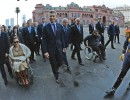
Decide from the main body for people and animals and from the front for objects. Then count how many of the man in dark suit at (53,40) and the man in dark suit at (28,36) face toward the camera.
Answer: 2

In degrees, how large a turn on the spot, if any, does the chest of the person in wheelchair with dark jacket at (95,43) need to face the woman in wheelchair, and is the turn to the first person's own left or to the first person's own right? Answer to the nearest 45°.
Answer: approximately 90° to the first person's own right

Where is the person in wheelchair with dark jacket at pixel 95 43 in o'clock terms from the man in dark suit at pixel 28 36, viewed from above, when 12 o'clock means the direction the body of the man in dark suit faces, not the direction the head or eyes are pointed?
The person in wheelchair with dark jacket is roughly at 9 o'clock from the man in dark suit.

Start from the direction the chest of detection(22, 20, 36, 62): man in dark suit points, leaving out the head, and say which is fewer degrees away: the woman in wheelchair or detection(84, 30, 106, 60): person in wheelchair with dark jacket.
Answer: the woman in wheelchair

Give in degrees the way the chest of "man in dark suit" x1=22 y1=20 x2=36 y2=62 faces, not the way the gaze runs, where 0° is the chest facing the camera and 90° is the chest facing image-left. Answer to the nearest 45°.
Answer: approximately 0°

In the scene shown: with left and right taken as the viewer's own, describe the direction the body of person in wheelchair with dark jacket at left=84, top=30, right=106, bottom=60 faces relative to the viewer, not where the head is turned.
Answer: facing the viewer and to the right of the viewer

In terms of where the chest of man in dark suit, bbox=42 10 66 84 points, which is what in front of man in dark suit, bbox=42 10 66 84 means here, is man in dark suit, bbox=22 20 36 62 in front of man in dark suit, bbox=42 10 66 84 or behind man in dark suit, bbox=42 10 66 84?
behind

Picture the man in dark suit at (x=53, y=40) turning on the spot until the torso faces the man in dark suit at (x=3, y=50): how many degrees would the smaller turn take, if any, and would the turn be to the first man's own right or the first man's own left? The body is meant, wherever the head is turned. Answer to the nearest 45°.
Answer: approximately 135° to the first man's own right

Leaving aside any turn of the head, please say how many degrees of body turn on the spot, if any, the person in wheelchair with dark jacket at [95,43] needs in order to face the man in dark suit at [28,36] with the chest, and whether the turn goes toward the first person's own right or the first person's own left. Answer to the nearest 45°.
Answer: approximately 135° to the first person's own right

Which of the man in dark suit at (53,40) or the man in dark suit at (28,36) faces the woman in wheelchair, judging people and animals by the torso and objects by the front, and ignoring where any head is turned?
the man in dark suit at (28,36)

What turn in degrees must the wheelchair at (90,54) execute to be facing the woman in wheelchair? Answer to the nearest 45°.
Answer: approximately 90° to its right

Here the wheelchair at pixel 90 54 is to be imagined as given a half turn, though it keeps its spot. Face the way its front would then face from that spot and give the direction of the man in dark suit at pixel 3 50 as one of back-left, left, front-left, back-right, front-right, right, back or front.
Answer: left

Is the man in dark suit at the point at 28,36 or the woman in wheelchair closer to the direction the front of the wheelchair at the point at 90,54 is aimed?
the woman in wheelchair

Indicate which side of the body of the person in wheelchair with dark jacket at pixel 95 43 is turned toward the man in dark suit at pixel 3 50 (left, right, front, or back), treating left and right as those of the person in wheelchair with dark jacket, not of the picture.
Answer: right
